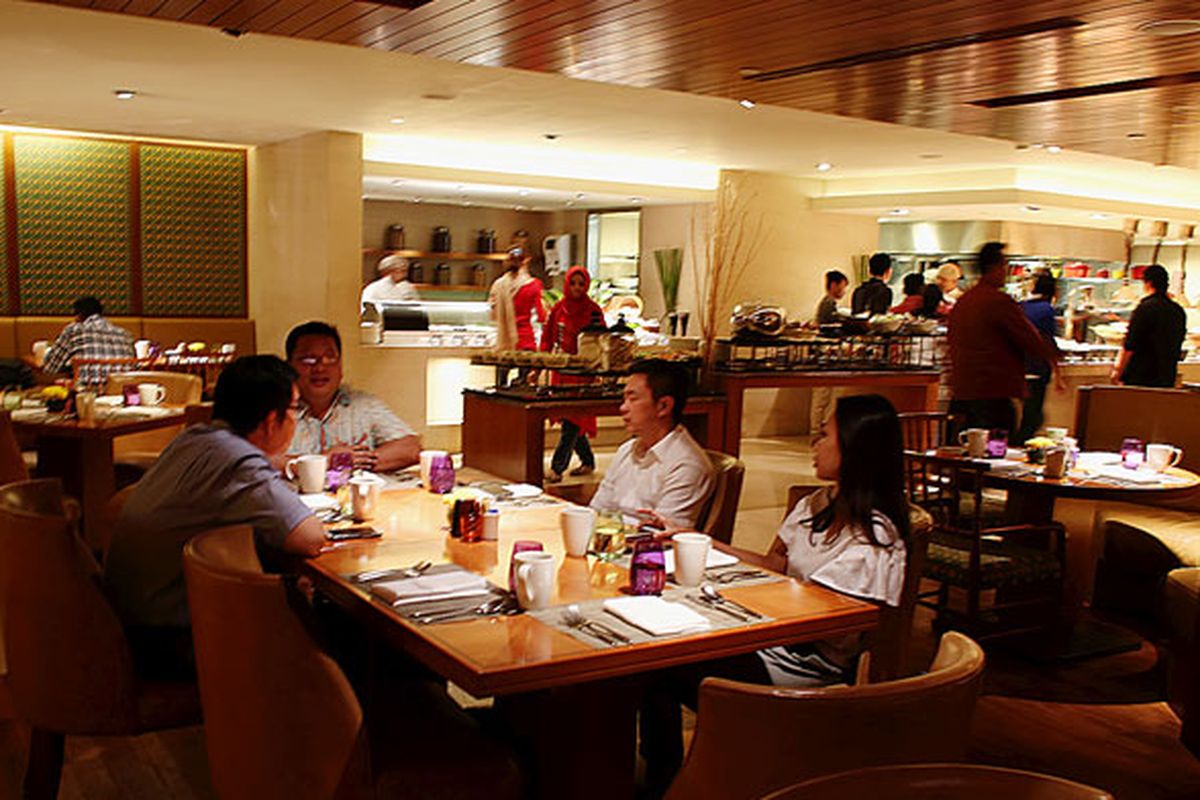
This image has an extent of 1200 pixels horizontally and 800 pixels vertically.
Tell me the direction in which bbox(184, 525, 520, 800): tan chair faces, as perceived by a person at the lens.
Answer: facing away from the viewer and to the right of the viewer

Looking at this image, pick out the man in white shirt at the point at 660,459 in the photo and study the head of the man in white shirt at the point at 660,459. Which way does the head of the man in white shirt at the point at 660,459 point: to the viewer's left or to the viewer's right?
to the viewer's left

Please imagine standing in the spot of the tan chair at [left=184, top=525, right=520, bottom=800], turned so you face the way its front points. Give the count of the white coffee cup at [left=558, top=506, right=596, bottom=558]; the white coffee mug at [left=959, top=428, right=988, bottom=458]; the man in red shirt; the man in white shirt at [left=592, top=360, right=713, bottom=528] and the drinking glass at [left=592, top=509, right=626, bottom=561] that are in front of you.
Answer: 5

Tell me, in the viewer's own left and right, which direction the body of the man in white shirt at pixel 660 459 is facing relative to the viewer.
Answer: facing the viewer and to the left of the viewer

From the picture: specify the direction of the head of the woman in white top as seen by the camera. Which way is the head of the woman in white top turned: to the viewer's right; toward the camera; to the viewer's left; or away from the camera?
to the viewer's left

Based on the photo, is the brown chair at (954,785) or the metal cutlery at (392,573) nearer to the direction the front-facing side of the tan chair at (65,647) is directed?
the metal cutlery

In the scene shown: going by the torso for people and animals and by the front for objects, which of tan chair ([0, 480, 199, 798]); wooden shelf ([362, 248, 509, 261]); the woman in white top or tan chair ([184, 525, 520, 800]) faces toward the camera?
the wooden shelf

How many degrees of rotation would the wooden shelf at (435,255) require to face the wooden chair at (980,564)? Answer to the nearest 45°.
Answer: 0° — it already faces it

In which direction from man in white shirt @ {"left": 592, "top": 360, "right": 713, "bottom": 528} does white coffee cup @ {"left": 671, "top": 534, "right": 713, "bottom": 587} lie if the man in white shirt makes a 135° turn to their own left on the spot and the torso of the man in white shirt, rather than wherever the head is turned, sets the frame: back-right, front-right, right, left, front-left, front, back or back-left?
right

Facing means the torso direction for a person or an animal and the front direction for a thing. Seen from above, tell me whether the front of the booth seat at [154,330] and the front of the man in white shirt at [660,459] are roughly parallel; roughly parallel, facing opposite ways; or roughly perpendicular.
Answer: roughly perpendicular

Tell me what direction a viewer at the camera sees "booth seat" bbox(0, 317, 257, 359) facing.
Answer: facing the viewer

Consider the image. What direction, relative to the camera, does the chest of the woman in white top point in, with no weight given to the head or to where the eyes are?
to the viewer's left

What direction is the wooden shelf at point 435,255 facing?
toward the camera

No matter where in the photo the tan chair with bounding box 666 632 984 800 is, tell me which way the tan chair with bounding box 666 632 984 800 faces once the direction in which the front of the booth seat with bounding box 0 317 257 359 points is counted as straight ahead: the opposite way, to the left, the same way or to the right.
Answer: the opposite way

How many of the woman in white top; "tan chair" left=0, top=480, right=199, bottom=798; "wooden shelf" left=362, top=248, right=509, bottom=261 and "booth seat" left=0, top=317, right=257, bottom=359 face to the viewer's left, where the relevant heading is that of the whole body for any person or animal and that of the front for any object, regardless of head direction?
1

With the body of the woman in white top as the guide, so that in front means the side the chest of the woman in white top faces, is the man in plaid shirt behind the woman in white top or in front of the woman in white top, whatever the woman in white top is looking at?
in front

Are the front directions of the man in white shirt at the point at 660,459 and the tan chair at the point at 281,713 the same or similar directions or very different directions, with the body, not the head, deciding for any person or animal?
very different directions

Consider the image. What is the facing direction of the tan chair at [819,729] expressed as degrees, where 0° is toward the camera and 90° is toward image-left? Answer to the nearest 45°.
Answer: approximately 135°

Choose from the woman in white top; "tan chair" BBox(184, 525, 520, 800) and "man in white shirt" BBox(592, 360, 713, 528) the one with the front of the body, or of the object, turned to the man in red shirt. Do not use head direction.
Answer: the tan chair
